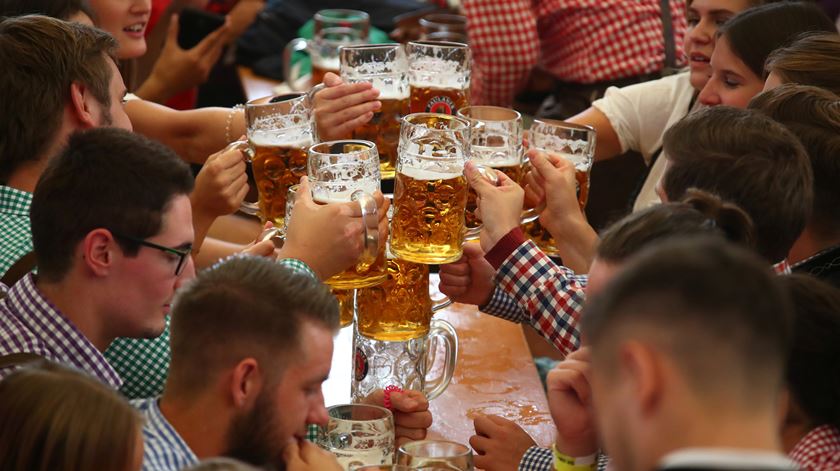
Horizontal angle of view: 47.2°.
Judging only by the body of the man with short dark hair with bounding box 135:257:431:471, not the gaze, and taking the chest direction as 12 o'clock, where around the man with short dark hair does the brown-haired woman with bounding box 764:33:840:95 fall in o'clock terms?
The brown-haired woman is roughly at 11 o'clock from the man with short dark hair.

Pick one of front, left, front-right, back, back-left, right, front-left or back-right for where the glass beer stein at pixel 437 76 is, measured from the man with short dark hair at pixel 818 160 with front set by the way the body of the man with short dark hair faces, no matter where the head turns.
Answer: front

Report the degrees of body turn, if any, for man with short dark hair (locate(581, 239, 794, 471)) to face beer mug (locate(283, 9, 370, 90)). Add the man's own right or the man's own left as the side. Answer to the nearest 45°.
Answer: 0° — they already face it

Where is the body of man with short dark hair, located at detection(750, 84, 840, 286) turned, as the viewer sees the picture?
to the viewer's left

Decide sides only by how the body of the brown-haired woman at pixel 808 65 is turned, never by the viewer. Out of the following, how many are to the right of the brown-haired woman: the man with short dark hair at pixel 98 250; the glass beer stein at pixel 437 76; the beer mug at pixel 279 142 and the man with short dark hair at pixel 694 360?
0

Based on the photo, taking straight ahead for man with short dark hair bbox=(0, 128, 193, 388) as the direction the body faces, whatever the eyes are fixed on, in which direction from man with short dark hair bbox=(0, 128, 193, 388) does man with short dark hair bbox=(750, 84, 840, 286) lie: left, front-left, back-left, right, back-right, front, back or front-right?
front

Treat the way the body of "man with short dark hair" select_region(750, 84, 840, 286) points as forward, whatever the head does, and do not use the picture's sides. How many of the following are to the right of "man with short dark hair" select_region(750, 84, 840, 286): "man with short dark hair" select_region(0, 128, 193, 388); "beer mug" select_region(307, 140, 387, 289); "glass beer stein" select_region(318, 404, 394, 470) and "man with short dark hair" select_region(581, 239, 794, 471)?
0

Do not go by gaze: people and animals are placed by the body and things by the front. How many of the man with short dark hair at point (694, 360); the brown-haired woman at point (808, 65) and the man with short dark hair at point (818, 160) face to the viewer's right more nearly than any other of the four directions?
0

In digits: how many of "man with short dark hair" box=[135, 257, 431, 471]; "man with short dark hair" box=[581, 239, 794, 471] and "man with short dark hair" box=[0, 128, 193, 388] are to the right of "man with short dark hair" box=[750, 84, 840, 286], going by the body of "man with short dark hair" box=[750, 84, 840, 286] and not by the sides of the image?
0

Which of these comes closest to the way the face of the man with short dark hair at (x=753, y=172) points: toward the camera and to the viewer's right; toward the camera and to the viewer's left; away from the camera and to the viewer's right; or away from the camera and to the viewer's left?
away from the camera and to the viewer's left

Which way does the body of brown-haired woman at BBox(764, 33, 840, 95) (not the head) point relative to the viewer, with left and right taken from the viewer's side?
facing to the left of the viewer

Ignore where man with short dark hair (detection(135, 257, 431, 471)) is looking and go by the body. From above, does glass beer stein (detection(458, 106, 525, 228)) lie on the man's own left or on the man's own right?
on the man's own left

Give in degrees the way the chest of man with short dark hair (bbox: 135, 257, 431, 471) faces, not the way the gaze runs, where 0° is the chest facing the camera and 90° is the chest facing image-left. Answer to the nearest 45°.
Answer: approximately 270°

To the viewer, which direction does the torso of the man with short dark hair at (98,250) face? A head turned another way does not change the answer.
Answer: to the viewer's right

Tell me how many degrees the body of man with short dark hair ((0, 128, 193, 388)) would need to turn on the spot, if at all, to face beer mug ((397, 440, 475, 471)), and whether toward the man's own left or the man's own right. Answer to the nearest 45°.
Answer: approximately 45° to the man's own right

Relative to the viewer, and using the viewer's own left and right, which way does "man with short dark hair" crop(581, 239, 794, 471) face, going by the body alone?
facing away from the viewer and to the left of the viewer

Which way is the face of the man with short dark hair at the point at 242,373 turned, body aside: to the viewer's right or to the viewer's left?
to the viewer's right

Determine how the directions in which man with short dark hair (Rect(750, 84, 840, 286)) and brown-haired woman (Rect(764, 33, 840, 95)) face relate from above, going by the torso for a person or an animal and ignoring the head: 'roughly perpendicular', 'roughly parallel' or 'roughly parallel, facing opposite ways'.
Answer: roughly parallel
